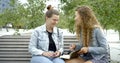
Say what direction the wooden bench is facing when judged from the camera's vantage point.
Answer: facing the viewer

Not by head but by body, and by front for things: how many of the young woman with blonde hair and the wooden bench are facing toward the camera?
1
